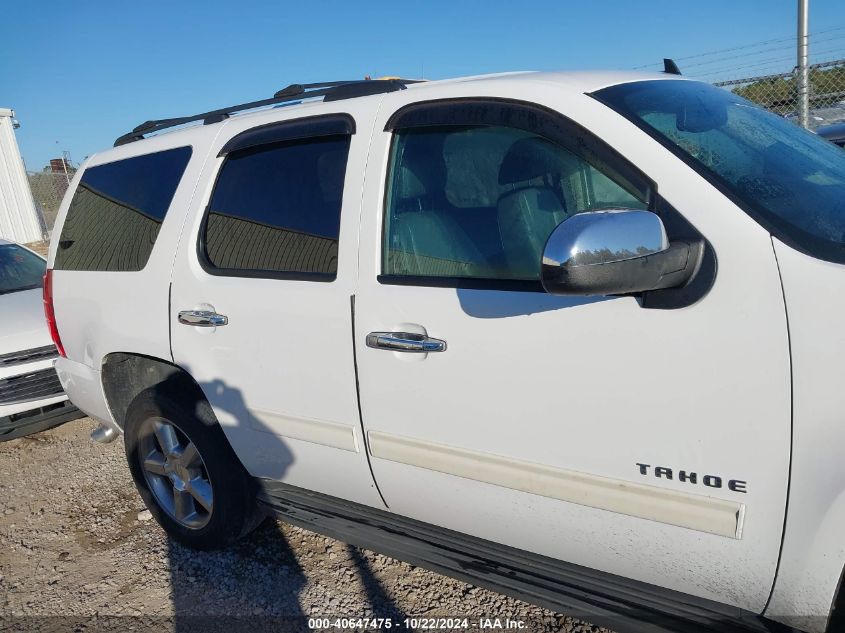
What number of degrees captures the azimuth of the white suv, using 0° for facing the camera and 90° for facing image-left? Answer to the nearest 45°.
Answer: approximately 315°

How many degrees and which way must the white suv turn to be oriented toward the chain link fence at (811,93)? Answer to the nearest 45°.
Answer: approximately 90° to its left

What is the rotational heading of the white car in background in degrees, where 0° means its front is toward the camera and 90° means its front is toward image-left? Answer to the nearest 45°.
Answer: approximately 315°

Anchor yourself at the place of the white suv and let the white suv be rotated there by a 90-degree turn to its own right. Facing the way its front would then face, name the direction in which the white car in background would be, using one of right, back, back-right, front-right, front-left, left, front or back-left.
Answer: right

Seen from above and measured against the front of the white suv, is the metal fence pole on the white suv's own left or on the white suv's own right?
on the white suv's own left

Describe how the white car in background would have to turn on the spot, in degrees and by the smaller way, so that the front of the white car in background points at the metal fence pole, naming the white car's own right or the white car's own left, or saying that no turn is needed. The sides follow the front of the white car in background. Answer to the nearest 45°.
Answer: approximately 45° to the white car's own left
